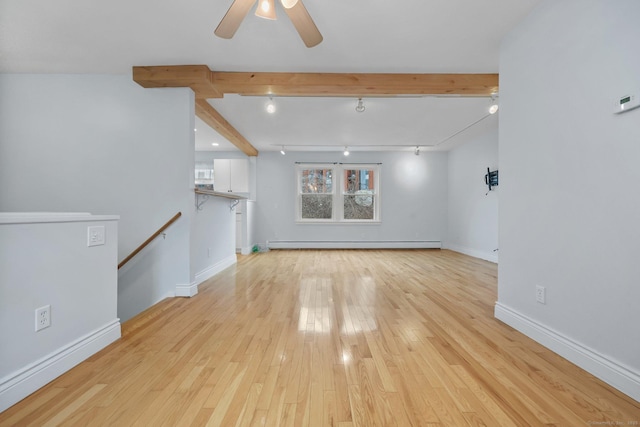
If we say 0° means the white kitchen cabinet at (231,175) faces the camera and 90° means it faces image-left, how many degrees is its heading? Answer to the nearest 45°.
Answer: approximately 0°

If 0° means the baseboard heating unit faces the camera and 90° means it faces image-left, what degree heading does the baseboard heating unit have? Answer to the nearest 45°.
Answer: approximately 0°

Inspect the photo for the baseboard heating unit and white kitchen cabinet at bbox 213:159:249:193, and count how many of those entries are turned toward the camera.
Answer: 2

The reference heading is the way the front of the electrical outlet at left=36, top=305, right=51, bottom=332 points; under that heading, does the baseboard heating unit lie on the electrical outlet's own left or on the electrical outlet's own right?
on the electrical outlet's own left

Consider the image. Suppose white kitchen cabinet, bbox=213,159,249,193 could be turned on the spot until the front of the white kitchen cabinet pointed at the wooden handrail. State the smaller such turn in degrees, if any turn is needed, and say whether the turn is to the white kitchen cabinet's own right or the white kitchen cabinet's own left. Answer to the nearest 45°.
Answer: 0° — it already faces it

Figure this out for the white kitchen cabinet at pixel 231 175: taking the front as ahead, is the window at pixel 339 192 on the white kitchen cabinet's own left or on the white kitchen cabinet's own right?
on the white kitchen cabinet's own left

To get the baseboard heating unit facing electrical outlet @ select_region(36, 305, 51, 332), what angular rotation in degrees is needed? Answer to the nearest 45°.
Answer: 0° — it already faces it
